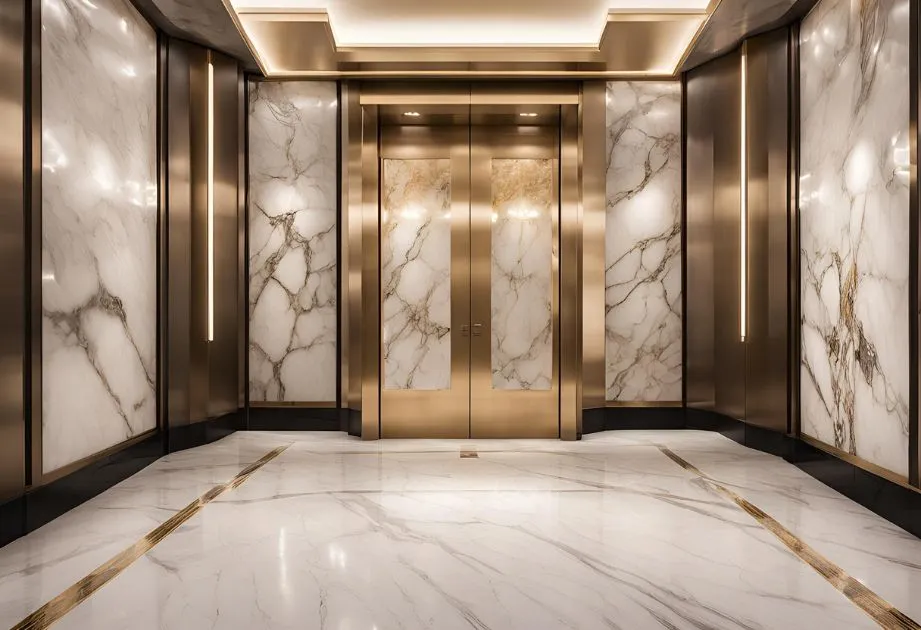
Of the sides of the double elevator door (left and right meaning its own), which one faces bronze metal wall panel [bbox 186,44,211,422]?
right

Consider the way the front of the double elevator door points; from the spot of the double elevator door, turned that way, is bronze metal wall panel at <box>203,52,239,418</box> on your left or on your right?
on your right

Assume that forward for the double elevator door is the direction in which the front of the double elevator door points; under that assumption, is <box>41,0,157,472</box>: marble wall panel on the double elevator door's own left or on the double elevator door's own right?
on the double elevator door's own right

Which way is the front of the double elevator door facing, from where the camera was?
facing the viewer

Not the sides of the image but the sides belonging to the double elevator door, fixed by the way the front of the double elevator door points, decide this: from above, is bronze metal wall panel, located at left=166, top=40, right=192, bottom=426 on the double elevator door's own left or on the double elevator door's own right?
on the double elevator door's own right

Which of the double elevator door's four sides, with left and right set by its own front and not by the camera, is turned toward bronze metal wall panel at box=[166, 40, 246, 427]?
right

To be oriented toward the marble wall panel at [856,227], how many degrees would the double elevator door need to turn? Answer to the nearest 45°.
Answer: approximately 45° to its left

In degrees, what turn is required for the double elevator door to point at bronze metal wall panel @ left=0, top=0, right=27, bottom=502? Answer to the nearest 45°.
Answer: approximately 45° to its right
